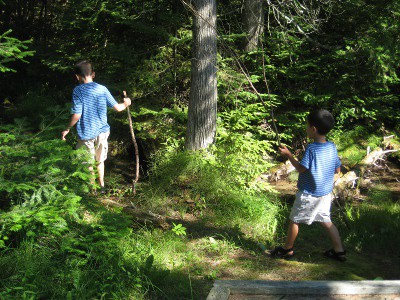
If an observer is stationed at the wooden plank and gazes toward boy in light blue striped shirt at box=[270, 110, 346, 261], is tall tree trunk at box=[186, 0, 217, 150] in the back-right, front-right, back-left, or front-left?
front-left

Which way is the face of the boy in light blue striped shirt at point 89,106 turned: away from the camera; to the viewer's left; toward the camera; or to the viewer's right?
away from the camera

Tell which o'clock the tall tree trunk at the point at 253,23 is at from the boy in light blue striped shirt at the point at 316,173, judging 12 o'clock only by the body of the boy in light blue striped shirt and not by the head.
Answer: The tall tree trunk is roughly at 1 o'clock from the boy in light blue striped shirt.

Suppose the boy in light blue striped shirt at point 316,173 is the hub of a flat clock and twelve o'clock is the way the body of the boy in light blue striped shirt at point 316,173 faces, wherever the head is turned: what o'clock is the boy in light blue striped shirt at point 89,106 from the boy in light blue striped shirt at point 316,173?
the boy in light blue striped shirt at point 89,106 is roughly at 11 o'clock from the boy in light blue striped shirt at point 316,173.

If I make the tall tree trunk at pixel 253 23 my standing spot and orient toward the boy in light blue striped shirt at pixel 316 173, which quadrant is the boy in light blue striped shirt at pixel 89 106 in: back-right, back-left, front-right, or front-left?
front-right

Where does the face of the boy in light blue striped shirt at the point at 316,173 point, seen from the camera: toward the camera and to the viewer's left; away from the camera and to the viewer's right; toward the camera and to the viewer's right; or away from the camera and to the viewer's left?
away from the camera and to the viewer's left

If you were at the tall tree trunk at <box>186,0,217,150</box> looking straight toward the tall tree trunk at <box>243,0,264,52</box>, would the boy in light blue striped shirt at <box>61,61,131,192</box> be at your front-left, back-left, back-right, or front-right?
back-left

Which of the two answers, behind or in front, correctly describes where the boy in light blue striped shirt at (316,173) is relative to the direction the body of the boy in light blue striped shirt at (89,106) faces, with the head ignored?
behind

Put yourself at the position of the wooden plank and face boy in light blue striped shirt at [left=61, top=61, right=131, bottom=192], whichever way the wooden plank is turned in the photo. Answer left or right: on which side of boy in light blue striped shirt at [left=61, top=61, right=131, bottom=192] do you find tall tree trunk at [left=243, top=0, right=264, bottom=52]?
right

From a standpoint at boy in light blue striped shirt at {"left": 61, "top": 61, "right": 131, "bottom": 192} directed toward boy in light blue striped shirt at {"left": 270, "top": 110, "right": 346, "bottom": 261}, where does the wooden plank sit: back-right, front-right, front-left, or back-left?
front-right

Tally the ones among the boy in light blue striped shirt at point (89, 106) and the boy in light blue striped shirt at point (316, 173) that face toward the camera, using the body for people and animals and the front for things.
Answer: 0

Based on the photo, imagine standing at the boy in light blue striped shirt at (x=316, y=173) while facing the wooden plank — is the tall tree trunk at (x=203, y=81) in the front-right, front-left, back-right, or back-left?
back-right

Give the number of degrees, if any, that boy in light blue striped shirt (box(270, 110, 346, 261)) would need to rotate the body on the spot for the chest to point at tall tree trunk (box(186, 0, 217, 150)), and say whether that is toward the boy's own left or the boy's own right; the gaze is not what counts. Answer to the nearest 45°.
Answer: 0° — they already face it

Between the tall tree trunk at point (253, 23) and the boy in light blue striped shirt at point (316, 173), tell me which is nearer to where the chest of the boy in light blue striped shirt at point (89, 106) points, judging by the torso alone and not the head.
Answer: the tall tree trunk

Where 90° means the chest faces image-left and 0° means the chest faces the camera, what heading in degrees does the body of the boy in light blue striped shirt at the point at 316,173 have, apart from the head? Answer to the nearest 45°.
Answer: approximately 135°

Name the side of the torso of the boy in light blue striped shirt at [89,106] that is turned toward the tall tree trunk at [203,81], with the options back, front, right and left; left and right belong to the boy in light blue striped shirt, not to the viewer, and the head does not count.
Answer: right
